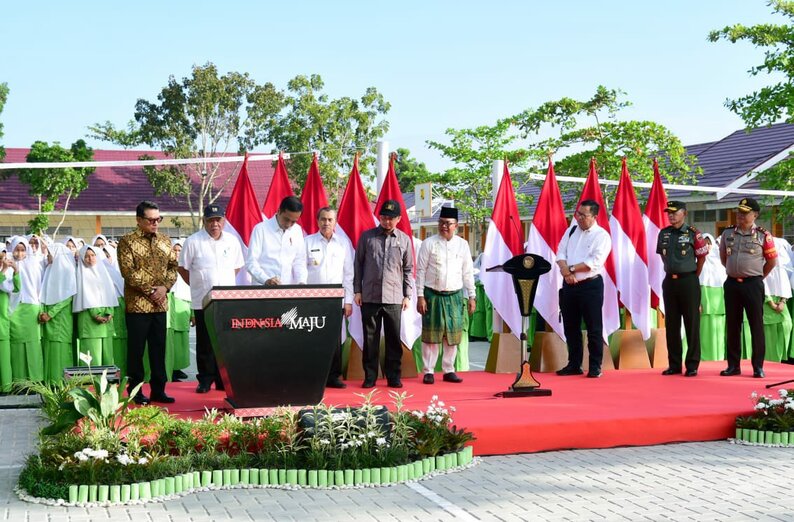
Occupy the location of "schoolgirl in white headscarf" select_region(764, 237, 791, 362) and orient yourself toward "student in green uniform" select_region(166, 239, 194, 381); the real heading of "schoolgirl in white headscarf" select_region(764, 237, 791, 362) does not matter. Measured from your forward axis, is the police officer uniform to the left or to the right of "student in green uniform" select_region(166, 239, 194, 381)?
left

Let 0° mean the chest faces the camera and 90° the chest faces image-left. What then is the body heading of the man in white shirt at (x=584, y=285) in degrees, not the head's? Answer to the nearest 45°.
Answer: approximately 45°

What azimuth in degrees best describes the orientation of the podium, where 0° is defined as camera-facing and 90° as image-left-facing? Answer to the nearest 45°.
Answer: approximately 0°

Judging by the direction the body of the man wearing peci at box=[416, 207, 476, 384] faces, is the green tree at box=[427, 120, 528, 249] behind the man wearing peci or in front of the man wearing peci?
behind

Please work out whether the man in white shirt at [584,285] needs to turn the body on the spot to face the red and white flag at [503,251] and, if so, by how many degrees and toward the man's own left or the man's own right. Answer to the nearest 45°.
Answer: approximately 90° to the man's own right

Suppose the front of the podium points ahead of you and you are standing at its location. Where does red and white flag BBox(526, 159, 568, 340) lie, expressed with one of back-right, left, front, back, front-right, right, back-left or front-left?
back-left

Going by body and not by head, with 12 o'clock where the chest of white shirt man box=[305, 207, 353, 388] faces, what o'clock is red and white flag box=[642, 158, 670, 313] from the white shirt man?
The red and white flag is roughly at 8 o'clock from the white shirt man.

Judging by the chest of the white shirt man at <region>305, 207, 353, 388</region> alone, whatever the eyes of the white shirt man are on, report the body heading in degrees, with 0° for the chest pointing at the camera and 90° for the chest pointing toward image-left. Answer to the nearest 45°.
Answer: approximately 0°
